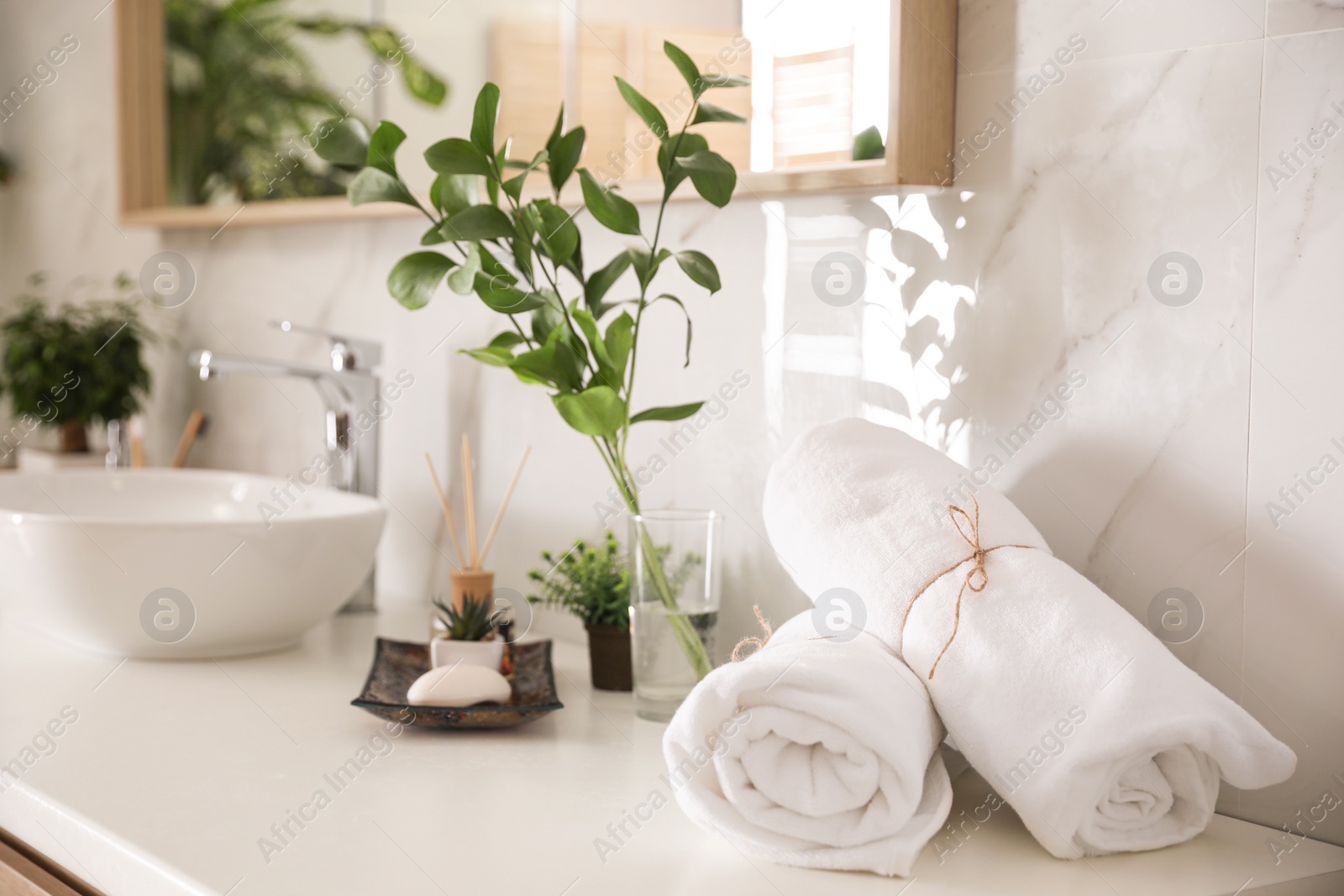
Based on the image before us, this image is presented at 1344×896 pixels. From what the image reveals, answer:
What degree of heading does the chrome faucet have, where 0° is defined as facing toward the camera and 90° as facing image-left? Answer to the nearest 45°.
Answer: approximately 90°

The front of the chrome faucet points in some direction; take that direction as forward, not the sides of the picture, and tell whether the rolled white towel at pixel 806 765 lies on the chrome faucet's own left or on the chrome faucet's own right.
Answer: on the chrome faucet's own left

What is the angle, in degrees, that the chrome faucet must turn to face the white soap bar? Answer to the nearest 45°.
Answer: approximately 90° to its left

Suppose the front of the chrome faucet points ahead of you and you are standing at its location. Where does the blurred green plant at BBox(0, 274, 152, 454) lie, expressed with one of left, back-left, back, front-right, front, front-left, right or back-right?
front-right
